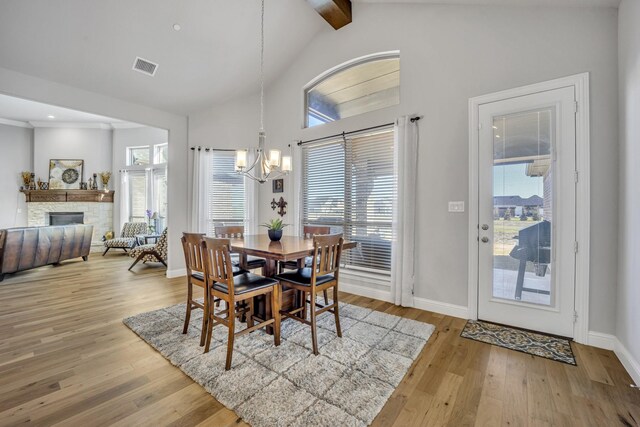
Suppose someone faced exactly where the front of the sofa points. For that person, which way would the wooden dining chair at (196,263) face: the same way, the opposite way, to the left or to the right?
to the right

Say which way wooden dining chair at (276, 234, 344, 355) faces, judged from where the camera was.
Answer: facing away from the viewer and to the left of the viewer

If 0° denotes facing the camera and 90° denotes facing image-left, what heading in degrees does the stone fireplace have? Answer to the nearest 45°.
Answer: approximately 0°

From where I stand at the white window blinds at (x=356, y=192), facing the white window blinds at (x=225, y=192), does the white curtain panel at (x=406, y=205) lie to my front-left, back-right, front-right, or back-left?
back-left

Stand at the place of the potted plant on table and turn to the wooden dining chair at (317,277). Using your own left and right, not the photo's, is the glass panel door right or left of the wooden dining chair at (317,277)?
left

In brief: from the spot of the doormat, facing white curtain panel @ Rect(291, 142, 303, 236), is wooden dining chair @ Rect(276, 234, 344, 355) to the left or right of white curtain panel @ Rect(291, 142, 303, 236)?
left

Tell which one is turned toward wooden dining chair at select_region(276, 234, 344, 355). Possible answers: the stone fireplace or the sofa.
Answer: the stone fireplace

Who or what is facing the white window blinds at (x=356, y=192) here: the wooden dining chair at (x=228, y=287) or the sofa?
the wooden dining chair
